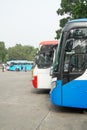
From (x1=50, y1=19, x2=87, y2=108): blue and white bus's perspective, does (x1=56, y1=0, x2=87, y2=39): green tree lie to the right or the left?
on its right

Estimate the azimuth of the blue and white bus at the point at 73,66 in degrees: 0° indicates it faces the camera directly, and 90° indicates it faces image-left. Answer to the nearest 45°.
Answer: approximately 90°

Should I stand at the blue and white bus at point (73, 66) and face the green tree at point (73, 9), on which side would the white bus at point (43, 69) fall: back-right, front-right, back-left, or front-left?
front-left

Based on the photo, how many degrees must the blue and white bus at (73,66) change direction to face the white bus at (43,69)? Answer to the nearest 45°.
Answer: approximately 90° to its right
